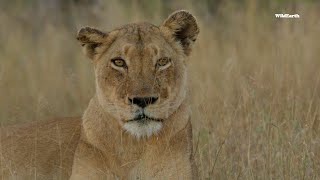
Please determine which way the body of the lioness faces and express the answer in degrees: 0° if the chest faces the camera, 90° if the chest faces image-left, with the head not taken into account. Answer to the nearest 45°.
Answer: approximately 315°
